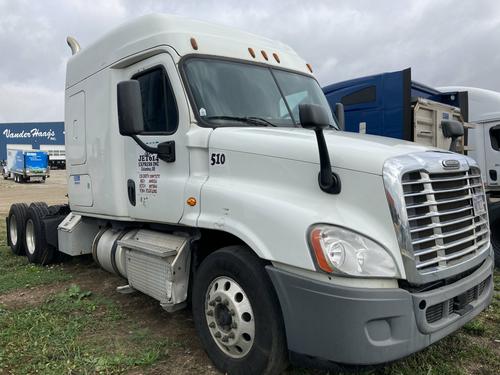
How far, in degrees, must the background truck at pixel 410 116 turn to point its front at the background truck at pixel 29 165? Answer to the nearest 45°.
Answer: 0° — it already faces it

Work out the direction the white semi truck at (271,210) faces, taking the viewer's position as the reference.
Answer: facing the viewer and to the right of the viewer

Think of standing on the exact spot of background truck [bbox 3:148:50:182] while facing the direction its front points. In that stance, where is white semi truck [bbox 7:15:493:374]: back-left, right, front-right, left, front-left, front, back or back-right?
back-left

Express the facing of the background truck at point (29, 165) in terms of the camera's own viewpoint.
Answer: facing away from the viewer and to the left of the viewer

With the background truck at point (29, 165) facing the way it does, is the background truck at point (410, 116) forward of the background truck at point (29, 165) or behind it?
behind

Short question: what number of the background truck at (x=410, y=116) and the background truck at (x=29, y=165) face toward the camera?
0

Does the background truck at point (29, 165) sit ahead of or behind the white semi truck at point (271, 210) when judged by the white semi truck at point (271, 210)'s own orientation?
behind
